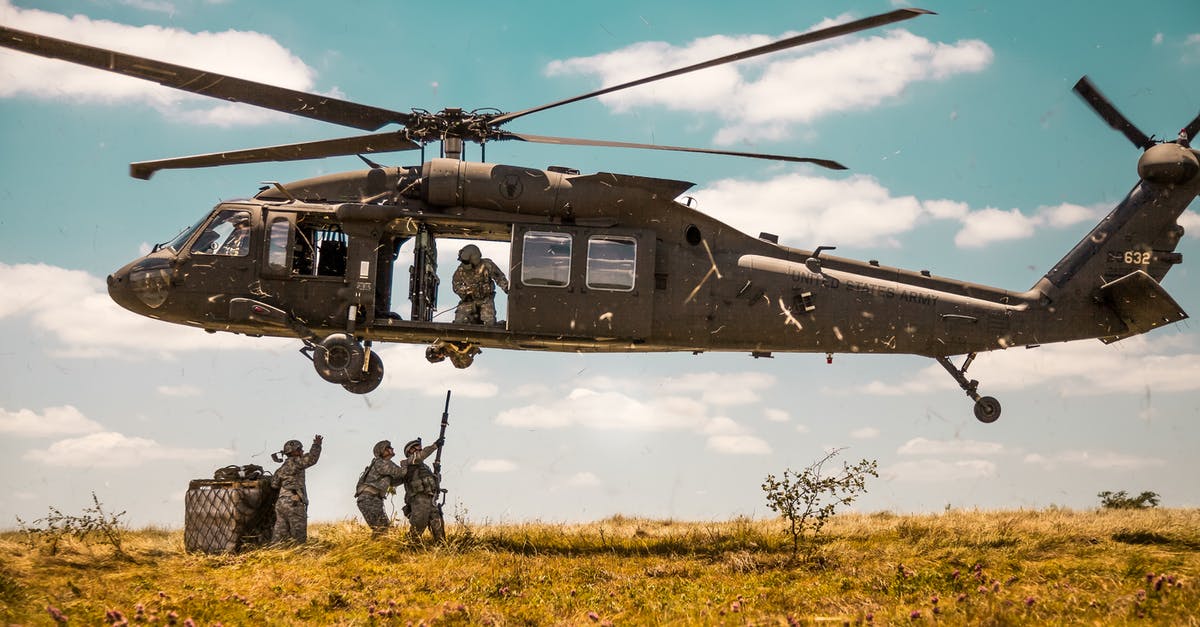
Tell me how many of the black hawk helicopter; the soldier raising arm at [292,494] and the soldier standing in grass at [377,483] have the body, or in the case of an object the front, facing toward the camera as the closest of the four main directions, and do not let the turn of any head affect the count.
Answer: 0

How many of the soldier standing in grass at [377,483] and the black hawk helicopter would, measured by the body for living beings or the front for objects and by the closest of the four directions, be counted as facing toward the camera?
0

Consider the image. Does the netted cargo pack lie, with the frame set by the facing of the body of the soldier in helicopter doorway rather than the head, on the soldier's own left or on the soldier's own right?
on the soldier's own right

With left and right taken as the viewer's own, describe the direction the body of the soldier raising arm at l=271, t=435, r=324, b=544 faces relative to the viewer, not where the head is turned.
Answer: facing away from the viewer and to the right of the viewer

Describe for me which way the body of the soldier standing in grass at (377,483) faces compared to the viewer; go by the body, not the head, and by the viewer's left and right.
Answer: facing to the right of the viewer

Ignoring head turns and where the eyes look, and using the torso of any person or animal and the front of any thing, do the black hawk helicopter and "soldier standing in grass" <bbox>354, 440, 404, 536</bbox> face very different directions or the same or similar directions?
very different directions

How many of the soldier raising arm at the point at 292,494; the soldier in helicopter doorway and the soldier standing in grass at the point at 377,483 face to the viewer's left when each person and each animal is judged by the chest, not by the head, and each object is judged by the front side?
0

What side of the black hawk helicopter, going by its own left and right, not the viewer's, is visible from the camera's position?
left

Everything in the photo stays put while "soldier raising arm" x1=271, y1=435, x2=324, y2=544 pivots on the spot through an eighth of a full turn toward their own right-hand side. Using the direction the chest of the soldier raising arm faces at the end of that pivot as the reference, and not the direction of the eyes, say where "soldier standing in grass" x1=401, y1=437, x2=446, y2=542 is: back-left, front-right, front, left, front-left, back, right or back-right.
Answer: front

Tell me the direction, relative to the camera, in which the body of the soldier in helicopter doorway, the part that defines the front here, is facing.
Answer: toward the camera
